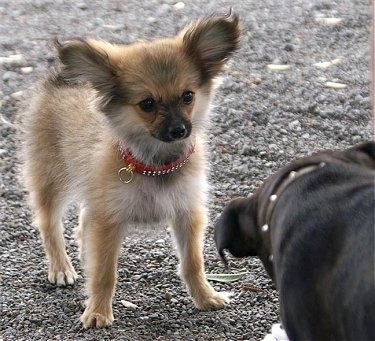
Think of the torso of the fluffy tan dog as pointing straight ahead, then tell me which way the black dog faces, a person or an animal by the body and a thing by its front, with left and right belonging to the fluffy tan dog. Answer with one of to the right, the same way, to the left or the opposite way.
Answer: the opposite way

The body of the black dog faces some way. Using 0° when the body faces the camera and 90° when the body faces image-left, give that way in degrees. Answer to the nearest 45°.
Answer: approximately 135°

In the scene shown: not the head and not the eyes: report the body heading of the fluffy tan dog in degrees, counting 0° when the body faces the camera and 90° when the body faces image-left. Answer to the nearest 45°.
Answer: approximately 315°

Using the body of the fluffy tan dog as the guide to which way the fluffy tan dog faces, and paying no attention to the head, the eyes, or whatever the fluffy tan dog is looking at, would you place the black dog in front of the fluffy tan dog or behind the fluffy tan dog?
in front

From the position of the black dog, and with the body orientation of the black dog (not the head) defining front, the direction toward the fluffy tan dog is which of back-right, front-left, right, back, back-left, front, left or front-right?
front
